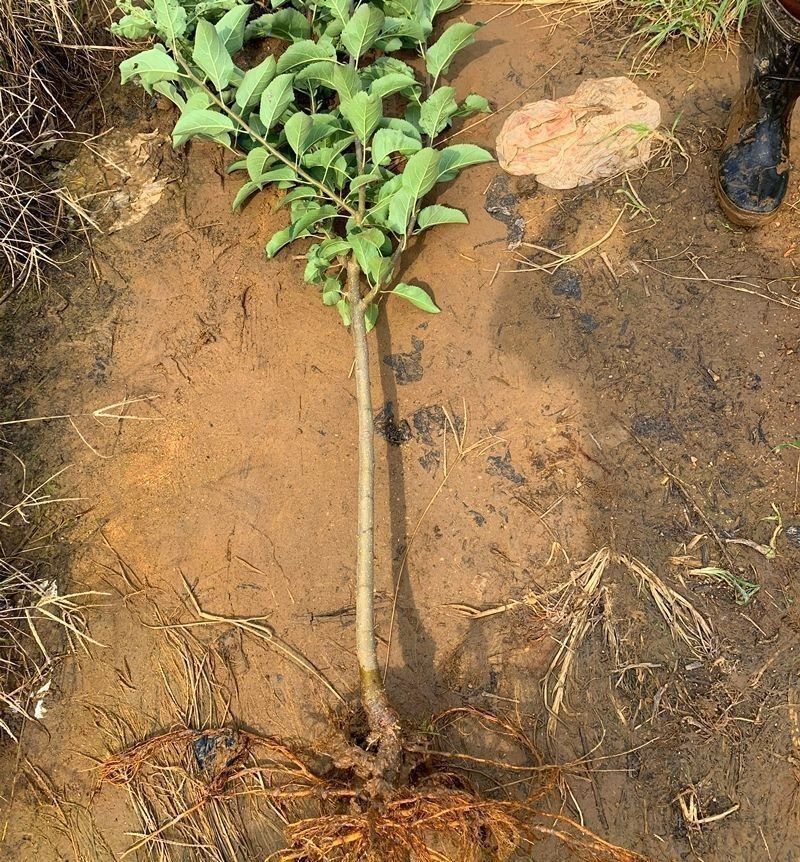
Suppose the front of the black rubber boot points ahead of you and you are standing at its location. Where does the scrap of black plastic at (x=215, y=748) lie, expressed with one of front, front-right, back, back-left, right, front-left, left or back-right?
front-right

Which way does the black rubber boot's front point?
toward the camera

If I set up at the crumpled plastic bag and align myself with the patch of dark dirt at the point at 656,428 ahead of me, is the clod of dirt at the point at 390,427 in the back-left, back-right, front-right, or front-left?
front-right

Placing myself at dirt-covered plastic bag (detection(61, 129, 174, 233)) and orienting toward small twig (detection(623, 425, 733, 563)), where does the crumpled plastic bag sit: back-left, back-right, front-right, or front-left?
front-left

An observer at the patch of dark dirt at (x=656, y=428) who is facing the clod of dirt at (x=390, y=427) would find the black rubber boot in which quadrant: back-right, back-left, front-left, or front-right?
back-right

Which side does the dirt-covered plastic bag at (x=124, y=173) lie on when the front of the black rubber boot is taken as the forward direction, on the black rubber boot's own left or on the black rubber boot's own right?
on the black rubber boot's own right

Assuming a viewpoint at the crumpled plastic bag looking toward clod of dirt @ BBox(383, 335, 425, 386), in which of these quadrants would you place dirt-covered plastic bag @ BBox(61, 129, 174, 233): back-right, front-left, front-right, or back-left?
front-right
